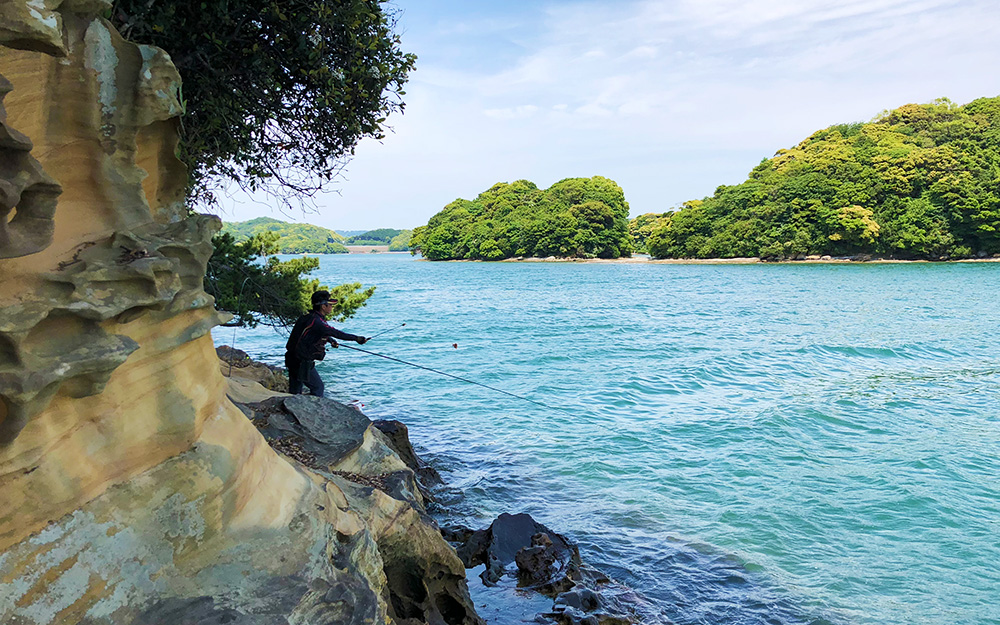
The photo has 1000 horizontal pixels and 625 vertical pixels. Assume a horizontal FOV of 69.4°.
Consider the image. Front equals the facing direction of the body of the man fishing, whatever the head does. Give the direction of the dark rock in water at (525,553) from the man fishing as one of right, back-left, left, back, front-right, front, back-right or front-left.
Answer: front-right

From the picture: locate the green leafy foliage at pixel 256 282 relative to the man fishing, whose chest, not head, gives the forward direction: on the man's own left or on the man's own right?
on the man's own left

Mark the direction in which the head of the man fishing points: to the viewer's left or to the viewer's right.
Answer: to the viewer's right

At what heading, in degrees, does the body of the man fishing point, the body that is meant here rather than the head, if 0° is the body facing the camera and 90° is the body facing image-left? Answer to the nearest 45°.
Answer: approximately 270°

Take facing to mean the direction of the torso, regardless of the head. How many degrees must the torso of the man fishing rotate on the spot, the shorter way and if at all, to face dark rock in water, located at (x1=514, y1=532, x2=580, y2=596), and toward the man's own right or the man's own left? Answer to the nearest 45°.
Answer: approximately 45° to the man's own right
